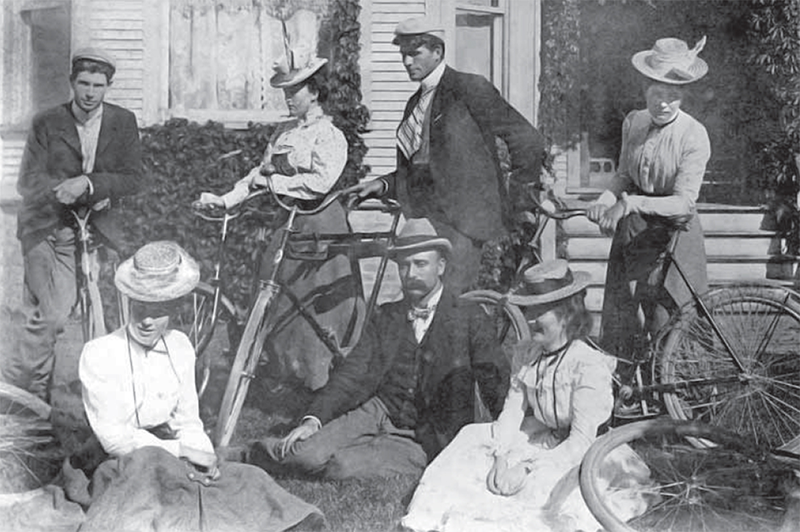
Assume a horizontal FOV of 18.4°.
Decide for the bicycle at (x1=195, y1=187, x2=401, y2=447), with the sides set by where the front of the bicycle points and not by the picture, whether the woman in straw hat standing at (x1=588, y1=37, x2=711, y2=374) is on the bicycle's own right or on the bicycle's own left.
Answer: on the bicycle's own left

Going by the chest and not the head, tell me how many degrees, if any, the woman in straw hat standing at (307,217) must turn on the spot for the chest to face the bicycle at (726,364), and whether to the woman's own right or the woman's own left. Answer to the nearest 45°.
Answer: approximately 135° to the woman's own left

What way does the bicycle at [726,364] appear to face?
to the viewer's left

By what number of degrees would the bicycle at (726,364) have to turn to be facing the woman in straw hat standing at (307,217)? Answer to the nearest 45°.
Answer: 0° — it already faces them

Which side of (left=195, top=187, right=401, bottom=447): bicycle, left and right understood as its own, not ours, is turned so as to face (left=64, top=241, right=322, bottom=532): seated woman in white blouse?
front

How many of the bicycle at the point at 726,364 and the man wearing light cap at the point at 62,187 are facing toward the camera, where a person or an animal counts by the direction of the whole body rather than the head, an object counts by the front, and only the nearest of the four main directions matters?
1

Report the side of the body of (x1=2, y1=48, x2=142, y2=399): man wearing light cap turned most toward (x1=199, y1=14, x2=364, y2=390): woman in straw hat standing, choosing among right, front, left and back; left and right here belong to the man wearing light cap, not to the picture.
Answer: left
